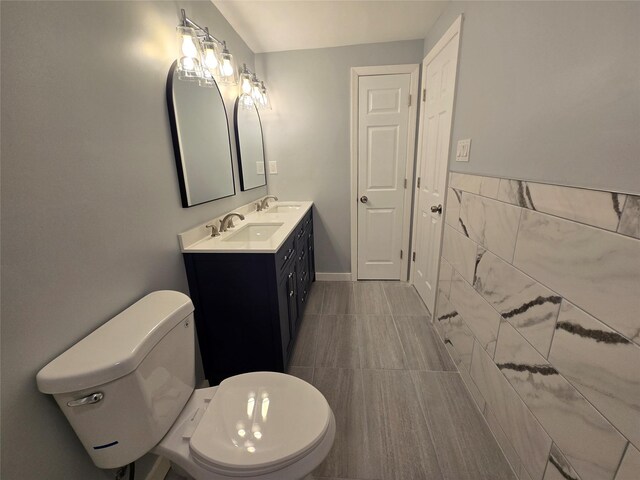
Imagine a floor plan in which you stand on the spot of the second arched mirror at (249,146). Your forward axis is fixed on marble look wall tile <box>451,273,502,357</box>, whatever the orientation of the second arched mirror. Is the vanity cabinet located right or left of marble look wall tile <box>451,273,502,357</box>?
right

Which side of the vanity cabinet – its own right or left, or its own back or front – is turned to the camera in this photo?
right

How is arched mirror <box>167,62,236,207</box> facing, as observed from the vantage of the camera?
facing the viewer and to the right of the viewer

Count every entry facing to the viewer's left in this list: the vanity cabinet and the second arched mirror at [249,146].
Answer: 0

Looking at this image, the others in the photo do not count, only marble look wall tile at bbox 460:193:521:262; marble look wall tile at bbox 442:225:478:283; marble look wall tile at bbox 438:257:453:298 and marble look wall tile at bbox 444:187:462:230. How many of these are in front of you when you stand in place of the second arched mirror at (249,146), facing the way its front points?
4

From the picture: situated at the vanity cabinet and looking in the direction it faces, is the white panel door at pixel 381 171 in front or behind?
in front

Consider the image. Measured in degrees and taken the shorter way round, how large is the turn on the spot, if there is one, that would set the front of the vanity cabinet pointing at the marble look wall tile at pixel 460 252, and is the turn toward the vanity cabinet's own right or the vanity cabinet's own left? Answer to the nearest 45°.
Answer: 0° — it already faces it

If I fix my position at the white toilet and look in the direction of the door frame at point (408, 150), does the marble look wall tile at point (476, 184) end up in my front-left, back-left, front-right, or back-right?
front-right

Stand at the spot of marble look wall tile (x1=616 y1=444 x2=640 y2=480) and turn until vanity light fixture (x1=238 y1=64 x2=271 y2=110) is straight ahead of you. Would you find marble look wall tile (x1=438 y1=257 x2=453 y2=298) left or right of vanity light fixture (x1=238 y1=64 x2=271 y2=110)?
right

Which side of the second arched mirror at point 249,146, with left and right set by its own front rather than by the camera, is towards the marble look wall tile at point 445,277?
front

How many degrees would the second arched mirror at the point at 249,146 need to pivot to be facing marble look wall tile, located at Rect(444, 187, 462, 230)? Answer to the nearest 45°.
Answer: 0° — it already faces it

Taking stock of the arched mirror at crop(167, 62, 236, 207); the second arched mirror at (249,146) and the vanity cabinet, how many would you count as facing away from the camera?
0

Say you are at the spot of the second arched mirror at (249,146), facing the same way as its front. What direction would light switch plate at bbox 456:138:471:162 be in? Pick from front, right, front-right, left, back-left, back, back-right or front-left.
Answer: front

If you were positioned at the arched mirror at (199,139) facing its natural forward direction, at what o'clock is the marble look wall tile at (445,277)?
The marble look wall tile is roughly at 11 o'clock from the arched mirror.

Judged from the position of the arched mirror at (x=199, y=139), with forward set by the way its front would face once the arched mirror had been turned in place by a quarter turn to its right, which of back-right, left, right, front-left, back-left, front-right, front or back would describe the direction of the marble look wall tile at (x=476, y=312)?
left

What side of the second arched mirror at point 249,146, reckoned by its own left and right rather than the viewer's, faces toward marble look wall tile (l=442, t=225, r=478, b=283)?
front
